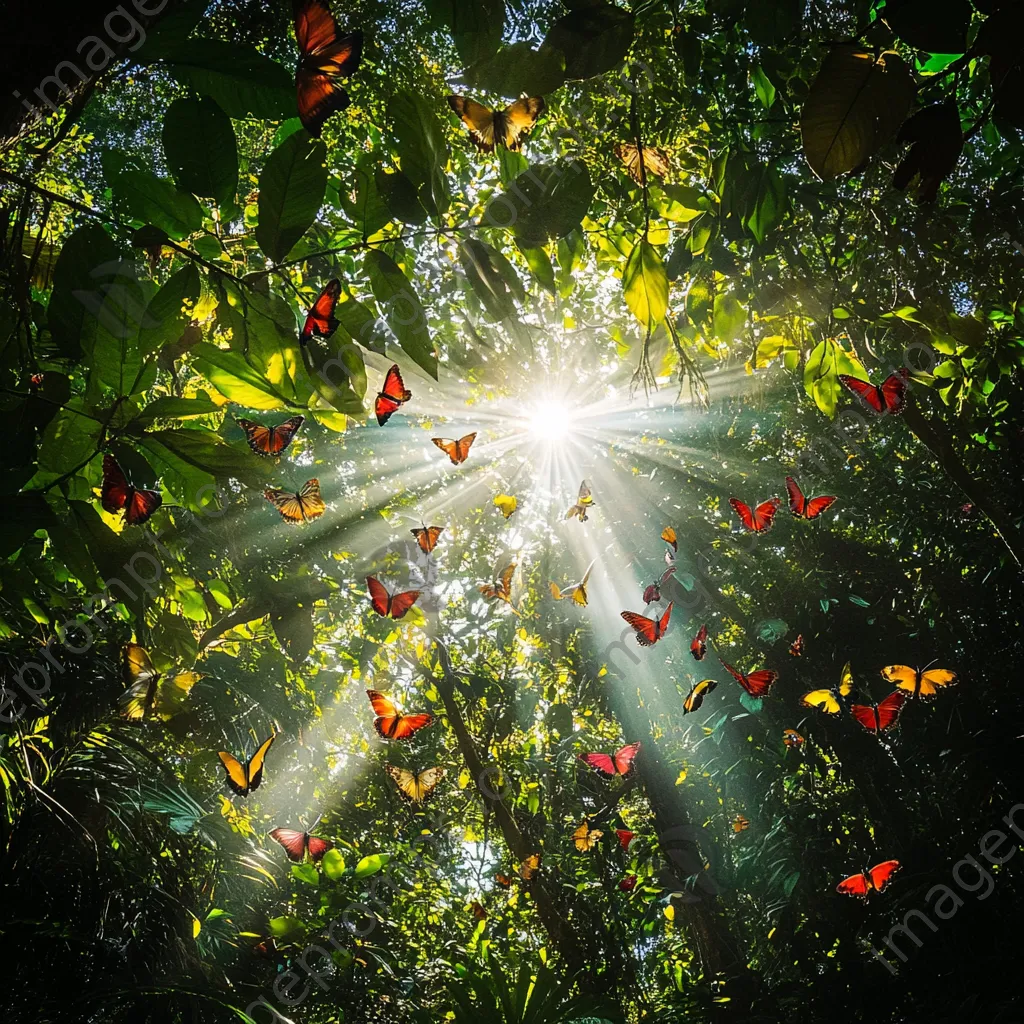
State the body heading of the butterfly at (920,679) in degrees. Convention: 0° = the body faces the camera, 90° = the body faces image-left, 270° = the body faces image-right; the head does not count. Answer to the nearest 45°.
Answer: approximately 180°

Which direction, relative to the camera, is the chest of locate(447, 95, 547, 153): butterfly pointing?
away from the camera

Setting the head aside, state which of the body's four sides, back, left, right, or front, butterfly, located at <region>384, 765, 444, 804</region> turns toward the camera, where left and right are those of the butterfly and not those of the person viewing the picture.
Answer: back

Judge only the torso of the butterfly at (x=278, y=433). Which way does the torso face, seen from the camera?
away from the camera

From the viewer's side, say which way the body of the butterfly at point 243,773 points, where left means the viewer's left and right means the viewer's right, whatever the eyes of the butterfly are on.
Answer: facing away from the viewer
